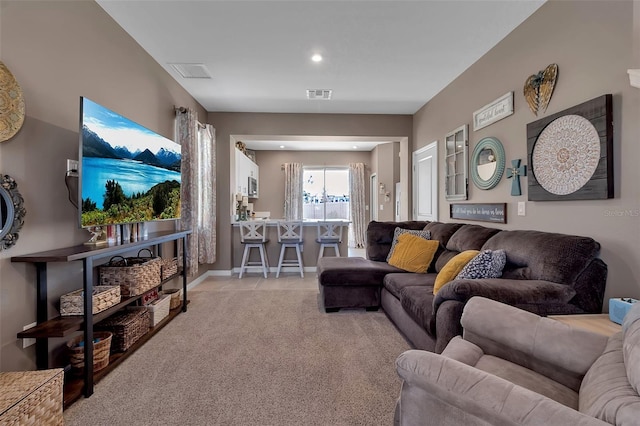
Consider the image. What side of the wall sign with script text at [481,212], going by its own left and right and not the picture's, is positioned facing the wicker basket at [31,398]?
front

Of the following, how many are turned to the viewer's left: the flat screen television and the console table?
0

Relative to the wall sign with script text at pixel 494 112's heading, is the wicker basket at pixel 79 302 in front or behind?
in front

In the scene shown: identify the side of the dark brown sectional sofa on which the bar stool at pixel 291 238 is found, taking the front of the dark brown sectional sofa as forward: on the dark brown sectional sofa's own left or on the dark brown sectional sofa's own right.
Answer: on the dark brown sectional sofa's own right

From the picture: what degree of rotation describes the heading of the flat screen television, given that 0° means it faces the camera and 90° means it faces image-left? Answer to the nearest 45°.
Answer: approximately 315°

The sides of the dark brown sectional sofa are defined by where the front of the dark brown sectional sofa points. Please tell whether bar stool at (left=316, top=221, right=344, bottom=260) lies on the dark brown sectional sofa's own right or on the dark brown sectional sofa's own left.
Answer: on the dark brown sectional sofa's own right

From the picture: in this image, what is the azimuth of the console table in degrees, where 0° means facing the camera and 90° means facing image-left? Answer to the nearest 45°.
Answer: approximately 315°

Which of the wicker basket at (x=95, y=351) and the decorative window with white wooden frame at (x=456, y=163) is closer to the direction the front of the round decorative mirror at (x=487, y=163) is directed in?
the wicker basket

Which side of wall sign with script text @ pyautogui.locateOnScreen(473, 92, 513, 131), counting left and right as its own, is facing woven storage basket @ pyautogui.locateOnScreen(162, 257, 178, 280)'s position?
front

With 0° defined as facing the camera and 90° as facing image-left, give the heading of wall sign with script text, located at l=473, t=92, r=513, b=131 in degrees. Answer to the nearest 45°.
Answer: approximately 45°

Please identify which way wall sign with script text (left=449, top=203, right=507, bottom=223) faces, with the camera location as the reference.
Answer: facing the viewer and to the left of the viewer

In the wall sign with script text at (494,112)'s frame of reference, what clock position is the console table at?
The console table is roughly at 12 o'clock from the wall sign with script text.

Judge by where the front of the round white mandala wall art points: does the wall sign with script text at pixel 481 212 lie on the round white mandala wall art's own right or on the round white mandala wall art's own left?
on the round white mandala wall art's own right

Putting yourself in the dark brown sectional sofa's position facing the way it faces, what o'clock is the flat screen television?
The flat screen television is roughly at 1 o'clock from the dark brown sectional sofa.
